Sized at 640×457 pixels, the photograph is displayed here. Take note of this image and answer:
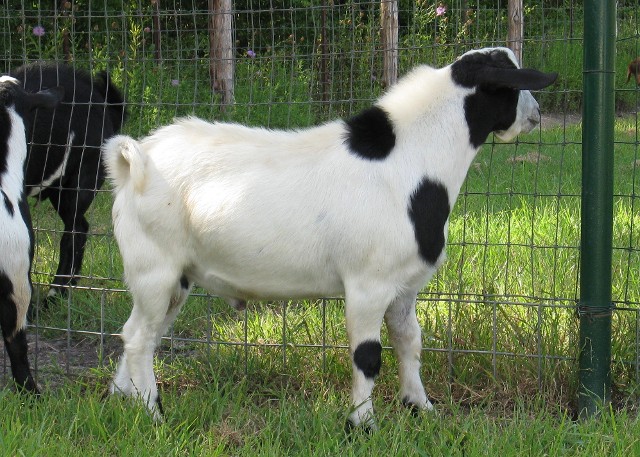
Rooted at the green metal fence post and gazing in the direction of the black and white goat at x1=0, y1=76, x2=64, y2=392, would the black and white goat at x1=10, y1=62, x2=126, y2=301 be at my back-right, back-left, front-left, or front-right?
front-right

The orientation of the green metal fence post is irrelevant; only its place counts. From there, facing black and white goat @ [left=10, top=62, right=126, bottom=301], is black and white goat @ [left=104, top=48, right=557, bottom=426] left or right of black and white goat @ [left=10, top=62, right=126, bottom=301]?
left

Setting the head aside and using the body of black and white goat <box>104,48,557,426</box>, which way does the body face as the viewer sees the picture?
to the viewer's right

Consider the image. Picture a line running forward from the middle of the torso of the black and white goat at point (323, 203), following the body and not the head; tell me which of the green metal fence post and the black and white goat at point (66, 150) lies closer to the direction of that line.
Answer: the green metal fence post

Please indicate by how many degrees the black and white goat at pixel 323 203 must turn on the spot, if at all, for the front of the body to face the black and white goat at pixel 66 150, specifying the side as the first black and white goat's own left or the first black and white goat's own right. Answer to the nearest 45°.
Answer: approximately 135° to the first black and white goat's own left

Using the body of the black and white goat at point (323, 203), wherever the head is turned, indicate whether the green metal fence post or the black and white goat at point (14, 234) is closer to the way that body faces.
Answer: the green metal fence post

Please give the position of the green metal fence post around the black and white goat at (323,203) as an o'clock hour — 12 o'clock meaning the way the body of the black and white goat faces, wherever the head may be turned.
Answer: The green metal fence post is roughly at 12 o'clock from the black and white goat.
